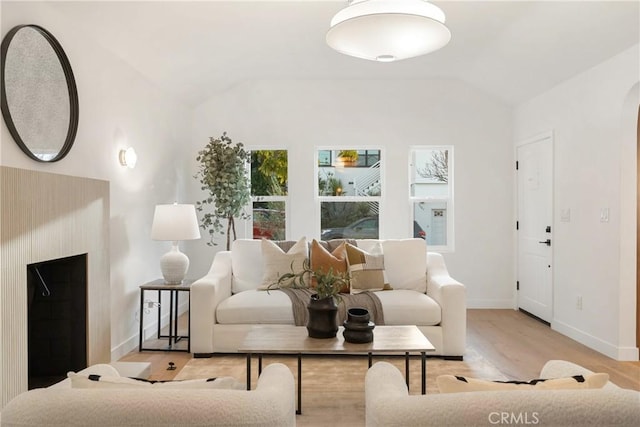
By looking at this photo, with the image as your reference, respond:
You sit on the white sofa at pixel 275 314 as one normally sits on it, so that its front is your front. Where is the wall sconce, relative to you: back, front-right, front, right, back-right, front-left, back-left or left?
right

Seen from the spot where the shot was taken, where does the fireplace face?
facing the viewer and to the right of the viewer

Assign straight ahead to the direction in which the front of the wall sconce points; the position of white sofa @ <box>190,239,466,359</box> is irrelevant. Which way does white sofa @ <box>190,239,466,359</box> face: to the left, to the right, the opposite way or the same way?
to the right

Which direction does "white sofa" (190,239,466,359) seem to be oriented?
toward the camera

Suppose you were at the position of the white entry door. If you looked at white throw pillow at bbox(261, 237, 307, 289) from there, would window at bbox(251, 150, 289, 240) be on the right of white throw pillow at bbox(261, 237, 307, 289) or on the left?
right

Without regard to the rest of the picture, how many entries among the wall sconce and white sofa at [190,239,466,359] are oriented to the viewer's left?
0

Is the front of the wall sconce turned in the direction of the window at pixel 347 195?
no

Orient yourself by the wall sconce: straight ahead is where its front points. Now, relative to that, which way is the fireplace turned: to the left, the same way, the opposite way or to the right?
the same way

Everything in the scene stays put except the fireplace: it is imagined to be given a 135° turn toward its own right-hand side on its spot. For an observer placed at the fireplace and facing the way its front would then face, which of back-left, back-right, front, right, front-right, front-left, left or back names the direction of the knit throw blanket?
back

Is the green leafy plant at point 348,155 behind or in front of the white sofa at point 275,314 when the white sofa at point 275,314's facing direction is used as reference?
behind

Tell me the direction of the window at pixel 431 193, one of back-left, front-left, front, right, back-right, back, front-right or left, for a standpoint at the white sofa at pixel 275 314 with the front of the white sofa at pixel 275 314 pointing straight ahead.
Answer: back-left

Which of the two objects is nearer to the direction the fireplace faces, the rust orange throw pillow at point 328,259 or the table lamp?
the rust orange throw pillow

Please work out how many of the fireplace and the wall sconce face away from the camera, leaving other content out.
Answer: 0

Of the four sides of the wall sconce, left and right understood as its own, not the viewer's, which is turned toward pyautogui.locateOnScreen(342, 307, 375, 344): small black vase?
front

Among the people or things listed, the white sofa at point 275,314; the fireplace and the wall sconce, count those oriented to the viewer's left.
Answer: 0

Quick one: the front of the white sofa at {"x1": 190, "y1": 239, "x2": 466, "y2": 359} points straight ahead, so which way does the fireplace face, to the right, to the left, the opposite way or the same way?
to the left

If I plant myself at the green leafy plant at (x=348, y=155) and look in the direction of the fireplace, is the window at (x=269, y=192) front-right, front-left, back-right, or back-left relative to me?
front-right

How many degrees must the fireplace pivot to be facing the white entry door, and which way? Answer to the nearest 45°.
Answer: approximately 45° to its left

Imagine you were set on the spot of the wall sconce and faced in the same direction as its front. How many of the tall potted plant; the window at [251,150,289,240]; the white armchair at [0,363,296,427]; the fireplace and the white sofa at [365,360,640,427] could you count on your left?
2

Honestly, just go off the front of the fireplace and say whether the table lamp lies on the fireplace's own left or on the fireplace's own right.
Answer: on the fireplace's own left
